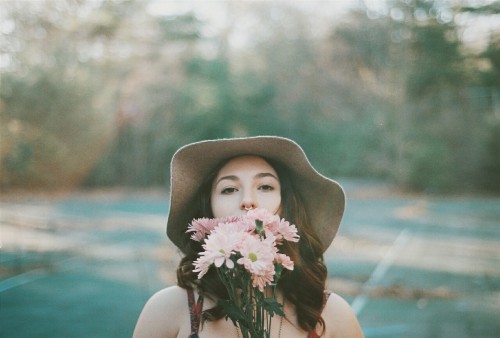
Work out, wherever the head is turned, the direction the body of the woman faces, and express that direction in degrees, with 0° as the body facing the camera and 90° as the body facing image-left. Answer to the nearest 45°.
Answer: approximately 0°
